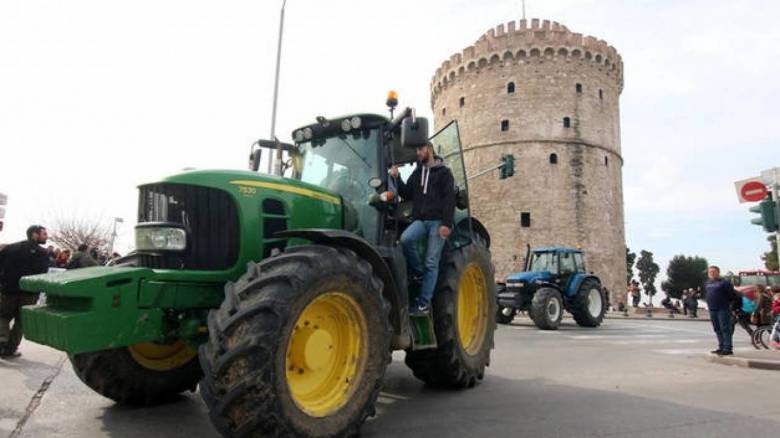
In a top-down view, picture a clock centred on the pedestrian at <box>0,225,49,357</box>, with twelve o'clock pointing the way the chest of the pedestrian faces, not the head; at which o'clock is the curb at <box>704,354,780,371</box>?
The curb is roughly at 1 o'clock from the pedestrian.

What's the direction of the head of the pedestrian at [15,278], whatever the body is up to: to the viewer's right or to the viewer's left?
to the viewer's right

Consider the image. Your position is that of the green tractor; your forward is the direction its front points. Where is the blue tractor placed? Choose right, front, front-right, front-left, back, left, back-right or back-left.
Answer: back

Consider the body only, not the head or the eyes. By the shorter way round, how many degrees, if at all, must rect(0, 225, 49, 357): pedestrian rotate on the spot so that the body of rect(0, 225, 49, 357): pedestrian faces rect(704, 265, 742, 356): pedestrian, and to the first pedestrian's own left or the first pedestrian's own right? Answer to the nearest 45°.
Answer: approximately 45° to the first pedestrian's own right

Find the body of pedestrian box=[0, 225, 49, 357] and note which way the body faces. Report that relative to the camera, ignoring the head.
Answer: to the viewer's right

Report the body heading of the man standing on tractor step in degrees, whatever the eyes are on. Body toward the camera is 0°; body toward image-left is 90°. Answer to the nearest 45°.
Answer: approximately 45°

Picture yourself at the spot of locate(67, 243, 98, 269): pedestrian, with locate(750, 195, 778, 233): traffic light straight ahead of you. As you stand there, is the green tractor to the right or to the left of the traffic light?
right
